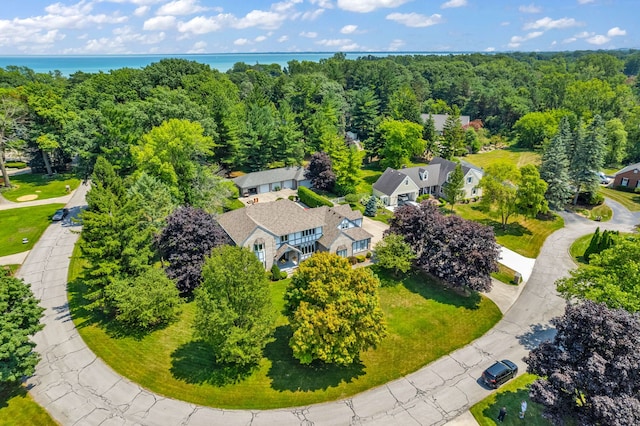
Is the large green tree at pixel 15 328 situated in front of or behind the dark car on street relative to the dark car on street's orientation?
behind

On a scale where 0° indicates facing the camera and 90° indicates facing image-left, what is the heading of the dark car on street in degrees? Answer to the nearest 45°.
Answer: approximately 225°

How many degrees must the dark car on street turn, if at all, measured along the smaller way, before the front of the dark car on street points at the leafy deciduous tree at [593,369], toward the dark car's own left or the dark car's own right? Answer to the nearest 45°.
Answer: approximately 90° to the dark car's own right

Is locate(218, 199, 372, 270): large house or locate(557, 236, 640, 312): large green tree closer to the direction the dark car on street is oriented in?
the large green tree

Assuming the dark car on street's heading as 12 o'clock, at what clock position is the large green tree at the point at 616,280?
The large green tree is roughly at 12 o'clock from the dark car on street.

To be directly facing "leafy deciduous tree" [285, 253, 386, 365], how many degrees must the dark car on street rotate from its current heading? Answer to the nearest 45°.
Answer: approximately 135° to its left

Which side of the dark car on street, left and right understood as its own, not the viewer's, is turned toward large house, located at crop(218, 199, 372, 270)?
left

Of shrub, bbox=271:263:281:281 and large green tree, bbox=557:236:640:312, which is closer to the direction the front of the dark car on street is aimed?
the large green tree

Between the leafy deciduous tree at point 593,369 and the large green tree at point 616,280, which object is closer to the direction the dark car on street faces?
the large green tree
